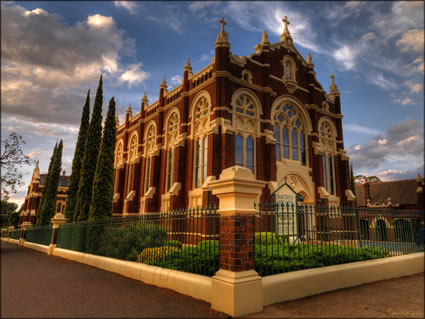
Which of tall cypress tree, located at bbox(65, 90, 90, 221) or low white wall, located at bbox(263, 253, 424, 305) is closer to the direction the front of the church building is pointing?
the low white wall

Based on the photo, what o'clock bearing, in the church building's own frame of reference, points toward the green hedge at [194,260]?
The green hedge is roughly at 2 o'clock from the church building.

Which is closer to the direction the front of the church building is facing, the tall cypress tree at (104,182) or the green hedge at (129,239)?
the green hedge

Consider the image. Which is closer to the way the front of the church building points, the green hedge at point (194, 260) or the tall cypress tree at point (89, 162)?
the green hedge

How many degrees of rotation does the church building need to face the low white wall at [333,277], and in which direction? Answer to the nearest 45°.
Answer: approximately 45° to its right

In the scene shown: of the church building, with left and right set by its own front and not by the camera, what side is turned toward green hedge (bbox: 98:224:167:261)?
right

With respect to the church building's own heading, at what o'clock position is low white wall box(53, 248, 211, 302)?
The low white wall is roughly at 2 o'clock from the church building.

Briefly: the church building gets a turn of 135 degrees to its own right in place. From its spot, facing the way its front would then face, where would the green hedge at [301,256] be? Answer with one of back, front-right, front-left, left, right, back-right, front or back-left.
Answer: left

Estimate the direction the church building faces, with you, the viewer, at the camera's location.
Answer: facing the viewer and to the right of the viewer

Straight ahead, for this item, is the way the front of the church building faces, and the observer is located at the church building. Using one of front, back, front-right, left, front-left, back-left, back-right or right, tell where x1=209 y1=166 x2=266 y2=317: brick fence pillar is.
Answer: front-right
